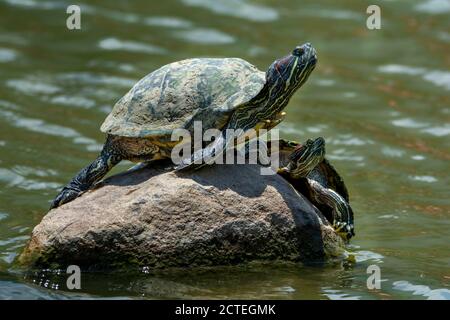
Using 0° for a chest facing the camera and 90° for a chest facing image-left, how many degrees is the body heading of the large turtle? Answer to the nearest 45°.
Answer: approximately 270°

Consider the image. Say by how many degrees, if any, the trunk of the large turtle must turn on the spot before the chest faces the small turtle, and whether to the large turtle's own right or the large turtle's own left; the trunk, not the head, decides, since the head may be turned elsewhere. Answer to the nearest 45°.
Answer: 0° — it already faces it
